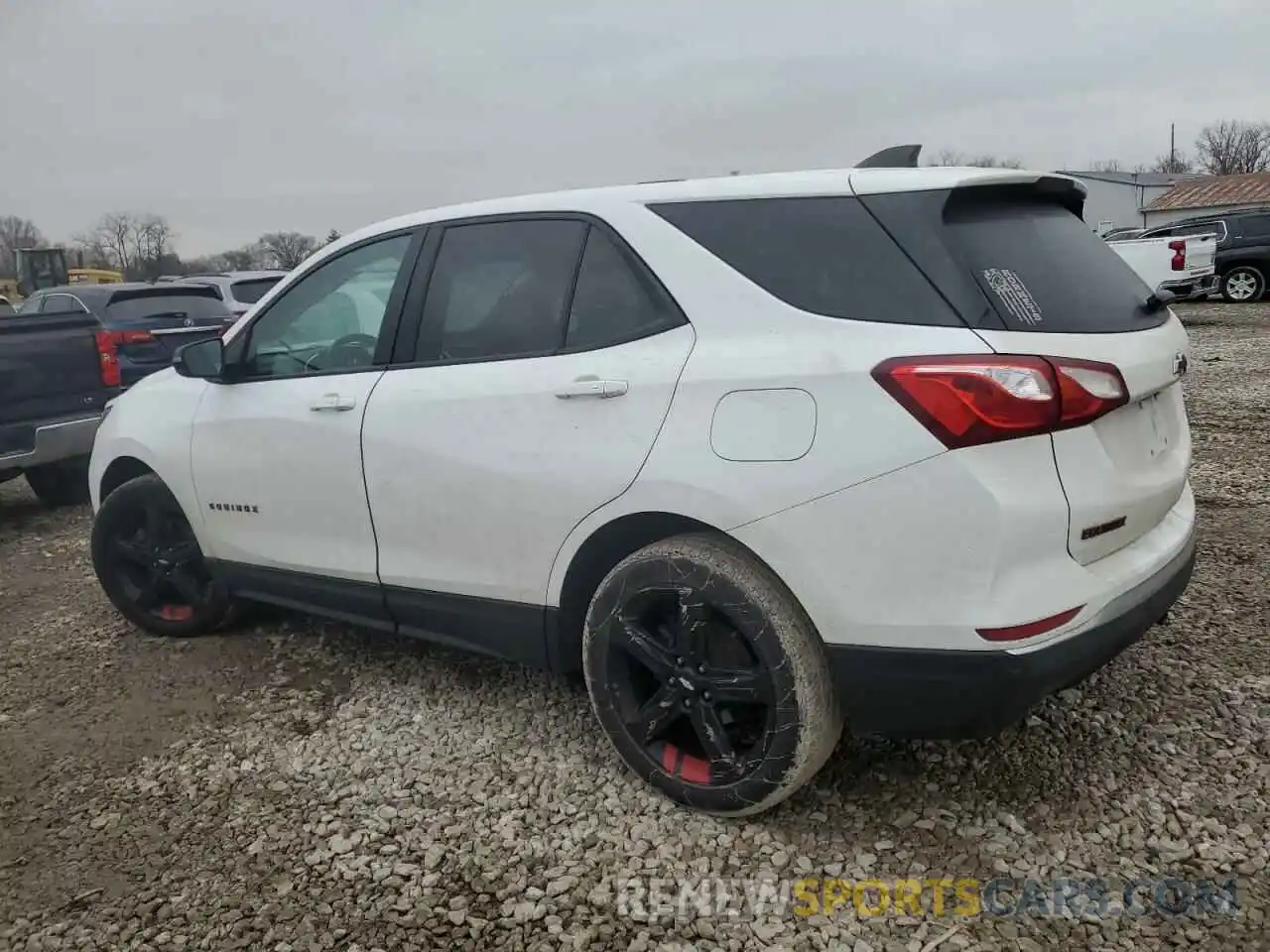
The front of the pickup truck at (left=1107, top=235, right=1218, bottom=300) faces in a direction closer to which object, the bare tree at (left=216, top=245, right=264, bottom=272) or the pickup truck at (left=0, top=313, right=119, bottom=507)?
the bare tree

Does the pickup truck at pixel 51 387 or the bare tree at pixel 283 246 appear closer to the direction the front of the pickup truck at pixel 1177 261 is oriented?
the bare tree

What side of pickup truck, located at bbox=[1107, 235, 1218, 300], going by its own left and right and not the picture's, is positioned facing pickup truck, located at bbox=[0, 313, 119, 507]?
left

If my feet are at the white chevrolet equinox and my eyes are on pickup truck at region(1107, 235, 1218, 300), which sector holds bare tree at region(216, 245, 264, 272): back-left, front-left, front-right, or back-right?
front-left

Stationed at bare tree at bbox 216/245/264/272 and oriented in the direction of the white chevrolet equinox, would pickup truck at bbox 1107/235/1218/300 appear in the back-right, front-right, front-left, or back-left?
front-left

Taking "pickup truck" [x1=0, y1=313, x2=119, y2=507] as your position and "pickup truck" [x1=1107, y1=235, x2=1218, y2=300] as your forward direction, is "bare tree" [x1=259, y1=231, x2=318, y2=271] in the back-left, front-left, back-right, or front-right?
front-left

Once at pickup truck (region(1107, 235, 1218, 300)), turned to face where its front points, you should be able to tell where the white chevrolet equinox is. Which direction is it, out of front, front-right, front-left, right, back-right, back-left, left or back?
back-left

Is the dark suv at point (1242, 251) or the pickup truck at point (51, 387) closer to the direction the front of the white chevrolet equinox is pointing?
the pickup truck

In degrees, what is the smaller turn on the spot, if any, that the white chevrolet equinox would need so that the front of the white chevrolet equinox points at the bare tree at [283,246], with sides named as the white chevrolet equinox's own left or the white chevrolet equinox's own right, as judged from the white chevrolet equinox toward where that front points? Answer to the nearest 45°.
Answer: approximately 45° to the white chevrolet equinox's own right

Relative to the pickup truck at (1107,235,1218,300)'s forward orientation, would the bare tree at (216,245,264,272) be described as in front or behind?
in front

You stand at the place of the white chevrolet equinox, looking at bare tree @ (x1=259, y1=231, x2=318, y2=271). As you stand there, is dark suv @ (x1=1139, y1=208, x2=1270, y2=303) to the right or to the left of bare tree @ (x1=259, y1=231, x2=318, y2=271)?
right

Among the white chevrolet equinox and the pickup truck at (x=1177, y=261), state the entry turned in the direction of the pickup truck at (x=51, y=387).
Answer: the white chevrolet equinox

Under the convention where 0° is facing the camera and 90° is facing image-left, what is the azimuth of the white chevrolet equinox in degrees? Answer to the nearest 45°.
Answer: approximately 135°

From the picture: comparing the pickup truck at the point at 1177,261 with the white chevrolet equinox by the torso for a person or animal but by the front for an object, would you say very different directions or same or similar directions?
same or similar directions

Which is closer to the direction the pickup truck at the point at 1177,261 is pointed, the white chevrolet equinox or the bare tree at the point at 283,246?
the bare tree

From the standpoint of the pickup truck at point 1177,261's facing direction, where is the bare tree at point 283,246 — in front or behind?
in front

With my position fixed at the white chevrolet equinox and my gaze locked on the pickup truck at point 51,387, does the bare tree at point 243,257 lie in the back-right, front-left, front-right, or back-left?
front-right

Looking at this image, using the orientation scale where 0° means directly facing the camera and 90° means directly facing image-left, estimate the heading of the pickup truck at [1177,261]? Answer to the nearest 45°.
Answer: approximately 135°
